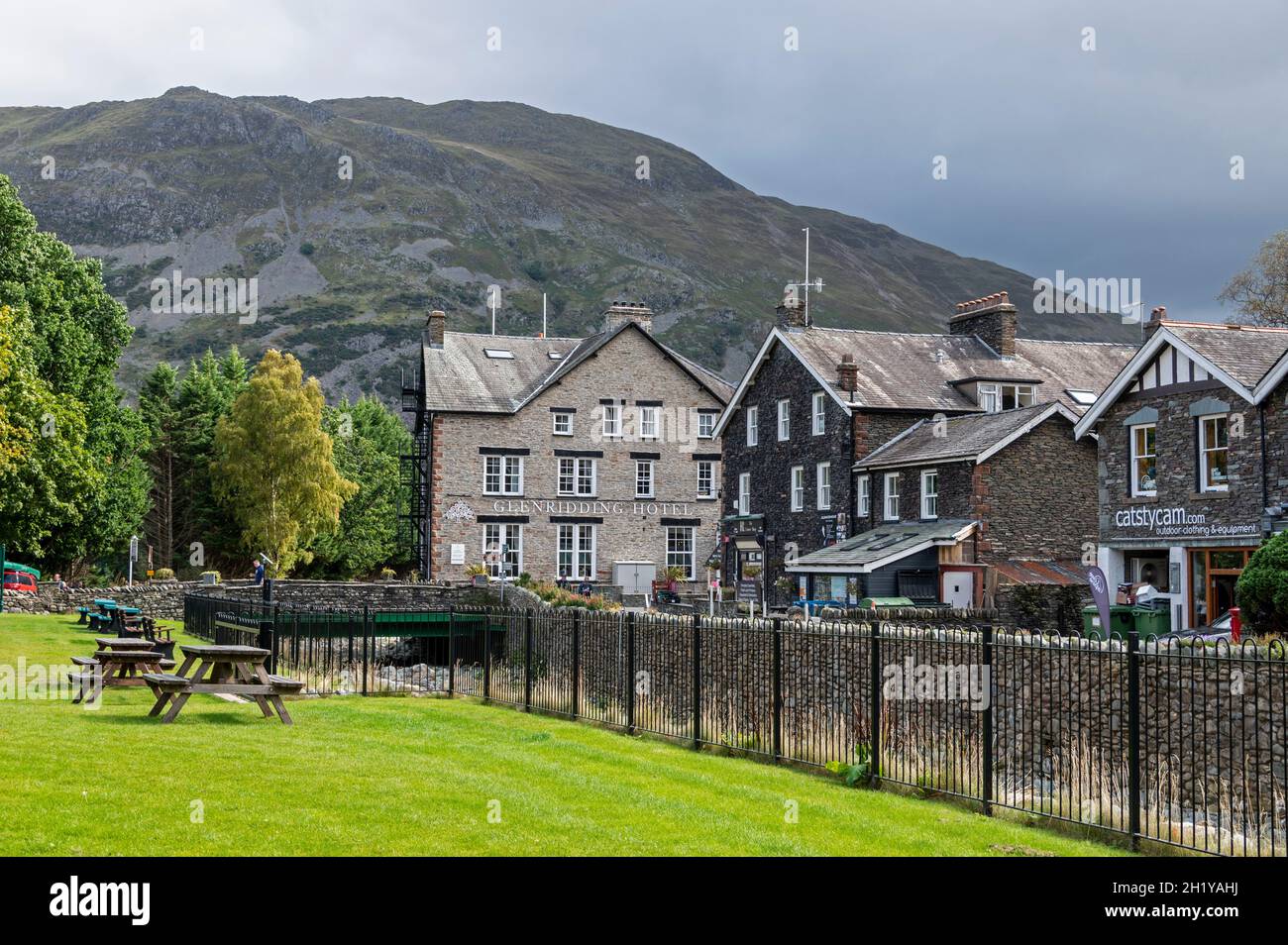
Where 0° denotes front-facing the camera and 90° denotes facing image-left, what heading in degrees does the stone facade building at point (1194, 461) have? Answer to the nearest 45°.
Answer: approximately 45°

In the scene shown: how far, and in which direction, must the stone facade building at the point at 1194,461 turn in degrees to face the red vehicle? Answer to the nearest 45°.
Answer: approximately 45° to its right

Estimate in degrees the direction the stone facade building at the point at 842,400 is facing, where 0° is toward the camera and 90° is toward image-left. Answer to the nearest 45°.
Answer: approximately 45°

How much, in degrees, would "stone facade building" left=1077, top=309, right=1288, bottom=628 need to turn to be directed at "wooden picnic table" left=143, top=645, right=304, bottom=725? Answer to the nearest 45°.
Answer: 0° — it already faces it

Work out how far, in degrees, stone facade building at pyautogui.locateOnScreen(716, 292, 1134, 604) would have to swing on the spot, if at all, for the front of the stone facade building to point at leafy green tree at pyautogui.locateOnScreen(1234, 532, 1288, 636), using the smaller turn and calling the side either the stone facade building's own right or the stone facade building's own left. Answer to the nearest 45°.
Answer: approximately 45° to the stone facade building's own left

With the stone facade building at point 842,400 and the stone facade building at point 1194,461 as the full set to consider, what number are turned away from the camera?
0

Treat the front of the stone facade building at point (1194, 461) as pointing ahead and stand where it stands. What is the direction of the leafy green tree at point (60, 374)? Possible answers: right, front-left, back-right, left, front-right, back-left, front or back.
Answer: front-right
